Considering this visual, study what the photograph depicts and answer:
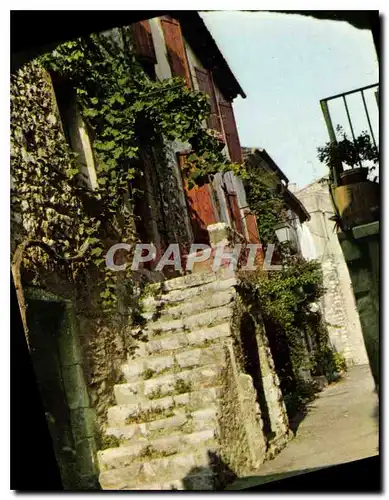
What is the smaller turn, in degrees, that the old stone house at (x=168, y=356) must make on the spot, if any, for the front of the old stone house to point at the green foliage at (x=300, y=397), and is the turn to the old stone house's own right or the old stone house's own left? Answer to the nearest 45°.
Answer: approximately 45° to the old stone house's own left

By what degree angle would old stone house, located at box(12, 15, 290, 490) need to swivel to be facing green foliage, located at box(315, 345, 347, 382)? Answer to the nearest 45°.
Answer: approximately 45° to its left

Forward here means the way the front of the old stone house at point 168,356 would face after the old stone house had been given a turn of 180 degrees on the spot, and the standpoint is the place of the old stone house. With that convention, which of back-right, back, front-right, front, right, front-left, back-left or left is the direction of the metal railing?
back

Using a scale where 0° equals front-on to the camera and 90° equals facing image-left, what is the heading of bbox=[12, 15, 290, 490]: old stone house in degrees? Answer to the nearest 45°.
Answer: approximately 315°

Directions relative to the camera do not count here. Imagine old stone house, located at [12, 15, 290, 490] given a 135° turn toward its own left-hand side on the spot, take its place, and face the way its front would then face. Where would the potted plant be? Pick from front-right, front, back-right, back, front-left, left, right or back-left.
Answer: back-right
